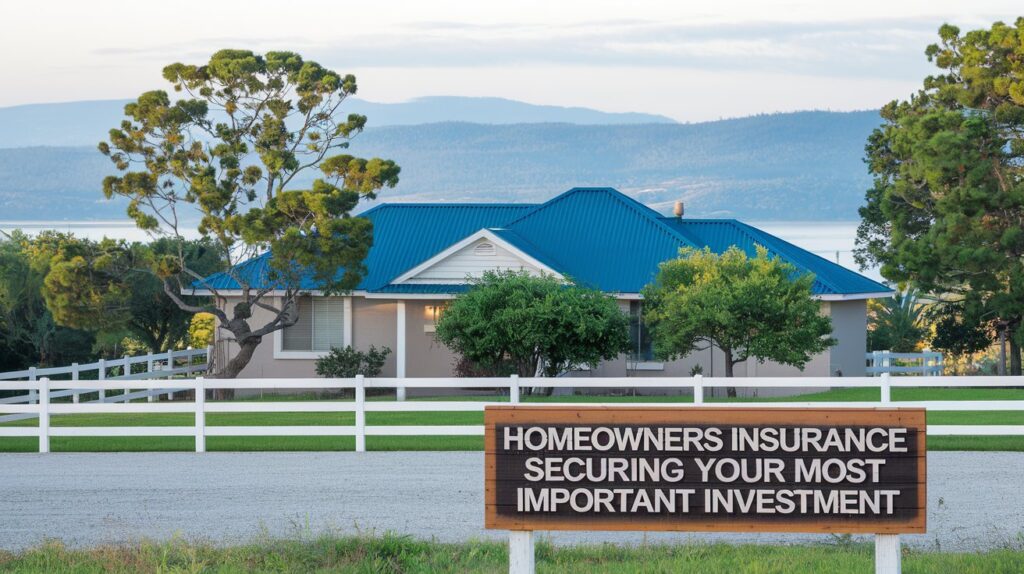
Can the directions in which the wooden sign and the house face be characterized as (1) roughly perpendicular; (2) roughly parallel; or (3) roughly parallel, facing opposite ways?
roughly parallel

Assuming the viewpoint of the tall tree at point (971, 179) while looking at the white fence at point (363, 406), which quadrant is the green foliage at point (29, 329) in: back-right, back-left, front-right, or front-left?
front-right

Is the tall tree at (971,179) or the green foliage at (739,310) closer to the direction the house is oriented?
the green foliage

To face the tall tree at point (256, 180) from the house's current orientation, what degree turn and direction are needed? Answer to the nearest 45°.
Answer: approximately 90° to its right

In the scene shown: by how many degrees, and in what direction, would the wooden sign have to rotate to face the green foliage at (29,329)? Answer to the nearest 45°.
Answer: approximately 135° to its right

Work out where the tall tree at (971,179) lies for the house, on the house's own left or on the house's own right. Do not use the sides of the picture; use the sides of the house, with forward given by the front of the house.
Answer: on the house's own left

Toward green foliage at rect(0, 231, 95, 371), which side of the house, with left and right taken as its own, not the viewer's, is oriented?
right

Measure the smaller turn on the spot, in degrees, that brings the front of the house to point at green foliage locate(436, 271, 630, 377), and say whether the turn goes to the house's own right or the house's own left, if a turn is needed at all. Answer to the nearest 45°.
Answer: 0° — it already faces it

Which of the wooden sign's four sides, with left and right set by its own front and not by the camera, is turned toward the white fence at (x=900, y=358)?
back

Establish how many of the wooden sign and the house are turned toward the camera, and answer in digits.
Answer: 2

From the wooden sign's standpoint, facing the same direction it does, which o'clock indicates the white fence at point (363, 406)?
The white fence is roughly at 5 o'clock from the wooden sign.

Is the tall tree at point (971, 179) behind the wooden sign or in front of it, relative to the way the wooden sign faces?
behind

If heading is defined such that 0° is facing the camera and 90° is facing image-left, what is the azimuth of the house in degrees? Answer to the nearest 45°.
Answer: approximately 0°
